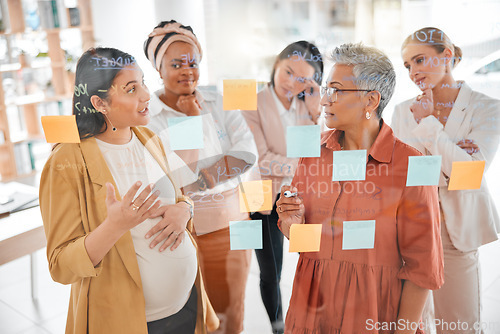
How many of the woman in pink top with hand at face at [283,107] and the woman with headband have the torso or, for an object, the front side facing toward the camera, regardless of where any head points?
2

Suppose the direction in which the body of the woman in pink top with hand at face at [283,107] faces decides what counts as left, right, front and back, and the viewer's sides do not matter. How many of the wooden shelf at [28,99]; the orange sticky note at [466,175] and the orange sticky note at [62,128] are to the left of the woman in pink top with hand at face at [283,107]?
1

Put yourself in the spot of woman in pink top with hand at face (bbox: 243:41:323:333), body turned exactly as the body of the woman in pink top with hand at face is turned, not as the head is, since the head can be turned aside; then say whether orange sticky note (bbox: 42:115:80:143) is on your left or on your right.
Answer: on your right

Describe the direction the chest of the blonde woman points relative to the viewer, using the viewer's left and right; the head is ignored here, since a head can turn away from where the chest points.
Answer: facing the viewer and to the left of the viewer

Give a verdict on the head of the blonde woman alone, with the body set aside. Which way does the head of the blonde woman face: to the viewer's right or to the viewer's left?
to the viewer's left

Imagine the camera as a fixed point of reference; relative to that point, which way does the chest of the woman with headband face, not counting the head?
toward the camera

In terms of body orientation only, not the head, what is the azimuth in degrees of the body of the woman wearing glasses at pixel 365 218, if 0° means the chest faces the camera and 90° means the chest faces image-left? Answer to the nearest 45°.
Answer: approximately 45°
